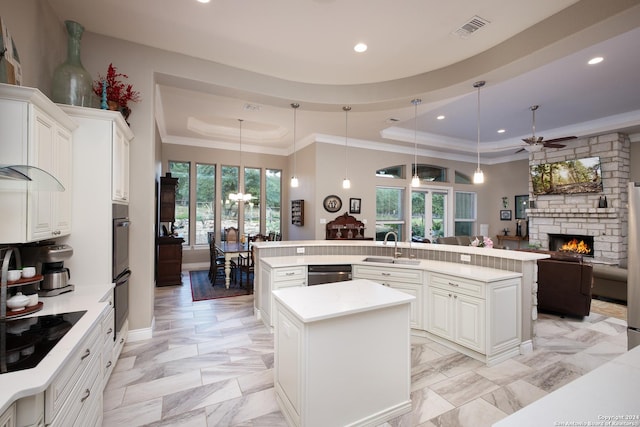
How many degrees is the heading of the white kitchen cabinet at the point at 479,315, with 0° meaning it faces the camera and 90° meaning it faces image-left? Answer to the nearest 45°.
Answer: approximately 45°

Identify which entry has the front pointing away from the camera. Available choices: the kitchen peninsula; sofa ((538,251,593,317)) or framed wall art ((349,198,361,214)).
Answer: the sofa

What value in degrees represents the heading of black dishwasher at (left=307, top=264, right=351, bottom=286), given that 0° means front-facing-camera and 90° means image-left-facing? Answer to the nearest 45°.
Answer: approximately 0°

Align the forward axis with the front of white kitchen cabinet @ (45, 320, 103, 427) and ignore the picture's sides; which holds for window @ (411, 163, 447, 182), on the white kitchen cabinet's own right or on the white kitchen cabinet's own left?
on the white kitchen cabinet's own left

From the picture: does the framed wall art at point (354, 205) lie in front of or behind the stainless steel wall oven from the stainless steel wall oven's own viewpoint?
in front

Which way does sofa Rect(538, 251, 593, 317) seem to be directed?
away from the camera

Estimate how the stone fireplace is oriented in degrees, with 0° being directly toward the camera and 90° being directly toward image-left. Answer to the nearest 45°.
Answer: approximately 45°

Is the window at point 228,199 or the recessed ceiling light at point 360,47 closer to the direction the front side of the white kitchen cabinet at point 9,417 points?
the recessed ceiling light

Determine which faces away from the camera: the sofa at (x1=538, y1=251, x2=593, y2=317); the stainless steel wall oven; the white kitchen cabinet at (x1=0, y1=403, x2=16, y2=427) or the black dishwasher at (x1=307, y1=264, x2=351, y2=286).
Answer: the sofa

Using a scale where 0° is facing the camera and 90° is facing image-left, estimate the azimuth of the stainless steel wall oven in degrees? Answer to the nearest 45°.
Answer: approximately 270°

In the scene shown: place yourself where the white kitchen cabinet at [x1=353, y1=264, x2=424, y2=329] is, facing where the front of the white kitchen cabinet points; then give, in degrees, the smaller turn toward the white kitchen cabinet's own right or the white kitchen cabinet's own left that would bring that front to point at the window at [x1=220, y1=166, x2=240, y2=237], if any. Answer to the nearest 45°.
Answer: approximately 135° to the white kitchen cabinet's own right

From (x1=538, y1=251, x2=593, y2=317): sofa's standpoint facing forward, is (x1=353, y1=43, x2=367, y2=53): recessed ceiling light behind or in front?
behind

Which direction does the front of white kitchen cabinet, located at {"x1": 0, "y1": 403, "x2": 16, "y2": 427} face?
to the viewer's right
